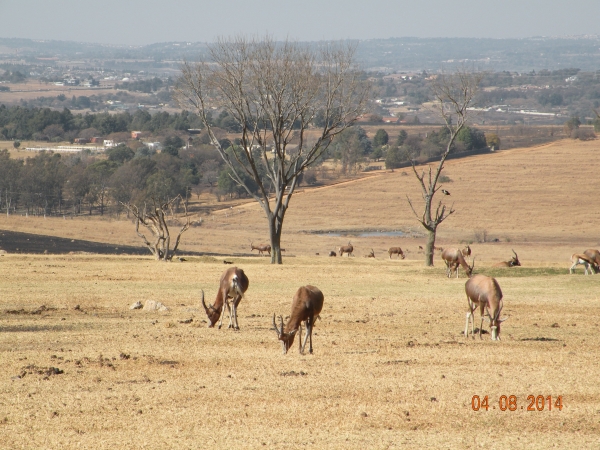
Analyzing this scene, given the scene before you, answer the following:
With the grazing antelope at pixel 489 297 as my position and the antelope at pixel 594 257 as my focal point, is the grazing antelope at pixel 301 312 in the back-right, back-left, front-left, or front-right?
back-left

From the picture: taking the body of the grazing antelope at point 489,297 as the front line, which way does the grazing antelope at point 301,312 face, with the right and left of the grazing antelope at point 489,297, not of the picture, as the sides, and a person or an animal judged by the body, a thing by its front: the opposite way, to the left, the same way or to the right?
to the right

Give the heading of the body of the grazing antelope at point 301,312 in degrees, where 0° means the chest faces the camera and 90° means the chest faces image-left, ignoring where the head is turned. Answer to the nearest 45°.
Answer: approximately 45°

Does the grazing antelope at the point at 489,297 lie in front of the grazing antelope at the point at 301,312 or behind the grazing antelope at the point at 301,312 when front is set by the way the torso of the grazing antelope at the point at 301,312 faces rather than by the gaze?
behind

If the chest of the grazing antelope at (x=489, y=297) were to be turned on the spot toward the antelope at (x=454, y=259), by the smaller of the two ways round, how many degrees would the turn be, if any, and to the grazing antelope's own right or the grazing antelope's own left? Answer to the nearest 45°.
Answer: approximately 135° to the grazing antelope's own left

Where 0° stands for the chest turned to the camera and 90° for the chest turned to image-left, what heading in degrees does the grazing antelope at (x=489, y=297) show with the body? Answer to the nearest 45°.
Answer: approximately 315°

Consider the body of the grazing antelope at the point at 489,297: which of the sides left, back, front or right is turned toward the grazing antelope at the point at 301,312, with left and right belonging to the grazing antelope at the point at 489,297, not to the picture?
right
